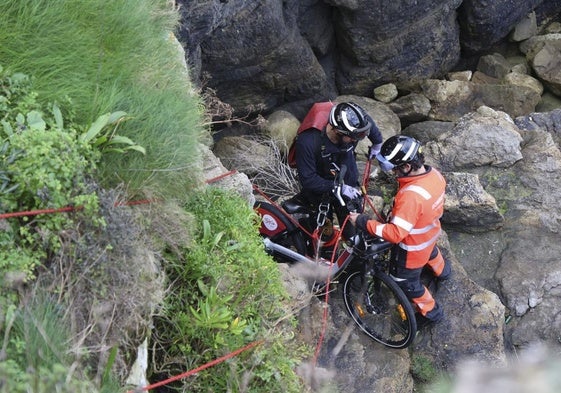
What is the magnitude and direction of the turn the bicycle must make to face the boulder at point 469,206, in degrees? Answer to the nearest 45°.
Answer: approximately 90° to its left

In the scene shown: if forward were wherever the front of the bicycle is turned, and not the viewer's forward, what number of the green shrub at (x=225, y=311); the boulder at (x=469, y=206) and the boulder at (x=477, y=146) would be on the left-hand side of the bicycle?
2

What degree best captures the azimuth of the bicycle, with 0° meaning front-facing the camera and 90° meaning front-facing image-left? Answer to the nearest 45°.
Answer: approximately 315°

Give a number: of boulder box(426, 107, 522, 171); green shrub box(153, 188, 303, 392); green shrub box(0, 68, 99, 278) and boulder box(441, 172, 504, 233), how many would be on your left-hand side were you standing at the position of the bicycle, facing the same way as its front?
2

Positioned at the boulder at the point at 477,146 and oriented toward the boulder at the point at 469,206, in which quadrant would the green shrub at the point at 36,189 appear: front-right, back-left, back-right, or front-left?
front-right

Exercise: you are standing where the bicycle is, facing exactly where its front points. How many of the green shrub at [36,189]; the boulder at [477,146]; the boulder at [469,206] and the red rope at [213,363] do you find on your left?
2

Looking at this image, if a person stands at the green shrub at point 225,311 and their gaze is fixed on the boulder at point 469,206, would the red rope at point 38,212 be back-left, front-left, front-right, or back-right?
back-left

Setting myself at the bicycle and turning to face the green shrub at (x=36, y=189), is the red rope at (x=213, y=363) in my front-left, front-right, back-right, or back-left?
front-left

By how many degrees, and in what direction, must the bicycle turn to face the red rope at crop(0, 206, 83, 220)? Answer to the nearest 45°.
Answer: approximately 90° to its right

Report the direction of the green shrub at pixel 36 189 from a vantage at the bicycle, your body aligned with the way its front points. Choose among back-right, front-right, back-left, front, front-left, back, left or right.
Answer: right

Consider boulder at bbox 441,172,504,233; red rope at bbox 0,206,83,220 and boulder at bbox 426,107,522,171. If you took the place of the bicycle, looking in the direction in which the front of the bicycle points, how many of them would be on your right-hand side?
1

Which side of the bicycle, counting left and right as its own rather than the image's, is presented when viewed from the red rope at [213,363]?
right

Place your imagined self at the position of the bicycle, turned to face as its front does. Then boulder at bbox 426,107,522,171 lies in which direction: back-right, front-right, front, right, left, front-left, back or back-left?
left
